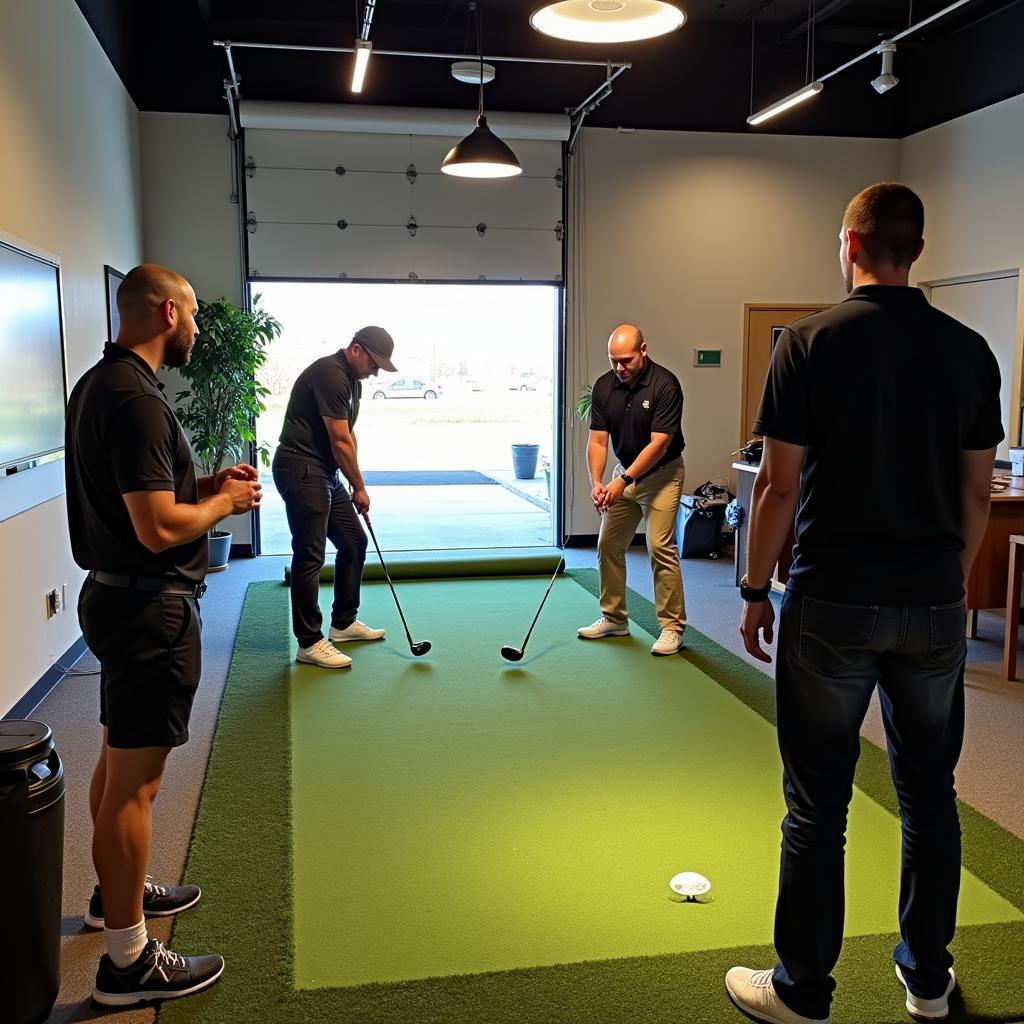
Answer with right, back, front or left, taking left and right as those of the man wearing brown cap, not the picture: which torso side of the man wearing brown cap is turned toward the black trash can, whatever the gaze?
right

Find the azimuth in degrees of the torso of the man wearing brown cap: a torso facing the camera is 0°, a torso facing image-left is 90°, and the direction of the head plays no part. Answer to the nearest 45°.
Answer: approximately 270°

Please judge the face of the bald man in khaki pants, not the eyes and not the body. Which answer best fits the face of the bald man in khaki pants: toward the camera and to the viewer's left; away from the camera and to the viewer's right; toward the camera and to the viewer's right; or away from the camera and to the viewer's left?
toward the camera and to the viewer's left

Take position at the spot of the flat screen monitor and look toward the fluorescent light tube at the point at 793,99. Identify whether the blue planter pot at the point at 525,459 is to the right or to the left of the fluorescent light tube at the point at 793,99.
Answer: left

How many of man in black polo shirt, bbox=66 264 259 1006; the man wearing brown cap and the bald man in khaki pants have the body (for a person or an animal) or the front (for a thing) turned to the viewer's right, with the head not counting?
2

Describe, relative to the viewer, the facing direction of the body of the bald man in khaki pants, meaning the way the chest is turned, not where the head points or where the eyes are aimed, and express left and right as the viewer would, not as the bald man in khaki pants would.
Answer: facing the viewer and to the left of the viewer

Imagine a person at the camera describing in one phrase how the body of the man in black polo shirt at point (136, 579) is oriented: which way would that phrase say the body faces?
to the viewer's right

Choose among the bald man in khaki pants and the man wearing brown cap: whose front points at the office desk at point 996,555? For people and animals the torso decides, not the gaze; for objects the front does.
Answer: the man wearing brown cap

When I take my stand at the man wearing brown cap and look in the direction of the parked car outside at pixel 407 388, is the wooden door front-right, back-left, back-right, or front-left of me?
front-right

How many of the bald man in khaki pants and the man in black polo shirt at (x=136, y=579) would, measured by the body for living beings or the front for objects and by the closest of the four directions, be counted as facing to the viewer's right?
1

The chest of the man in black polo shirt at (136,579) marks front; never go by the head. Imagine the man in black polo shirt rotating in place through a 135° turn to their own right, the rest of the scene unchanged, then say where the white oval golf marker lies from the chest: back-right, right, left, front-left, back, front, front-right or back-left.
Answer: back-left

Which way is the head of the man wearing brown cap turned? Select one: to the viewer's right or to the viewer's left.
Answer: to the viewer's right

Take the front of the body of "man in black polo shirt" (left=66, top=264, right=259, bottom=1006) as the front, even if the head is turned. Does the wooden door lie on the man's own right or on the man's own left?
on the man's own left

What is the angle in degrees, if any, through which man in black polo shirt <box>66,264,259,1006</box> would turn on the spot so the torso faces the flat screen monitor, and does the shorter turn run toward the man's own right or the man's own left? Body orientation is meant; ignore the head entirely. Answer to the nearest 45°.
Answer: approximately 90° to the man's own left

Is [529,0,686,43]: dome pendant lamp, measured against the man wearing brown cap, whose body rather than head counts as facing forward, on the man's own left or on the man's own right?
on the man's own right

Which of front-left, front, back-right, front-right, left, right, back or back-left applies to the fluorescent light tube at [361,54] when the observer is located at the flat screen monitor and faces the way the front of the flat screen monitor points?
left

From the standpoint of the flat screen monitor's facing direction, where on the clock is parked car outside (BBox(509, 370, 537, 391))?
The parked car outside is roughly at 9 o'clock from the flat screen monitor.
